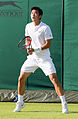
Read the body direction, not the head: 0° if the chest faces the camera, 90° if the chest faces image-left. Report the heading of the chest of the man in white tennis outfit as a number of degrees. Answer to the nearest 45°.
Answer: approximately 45°
